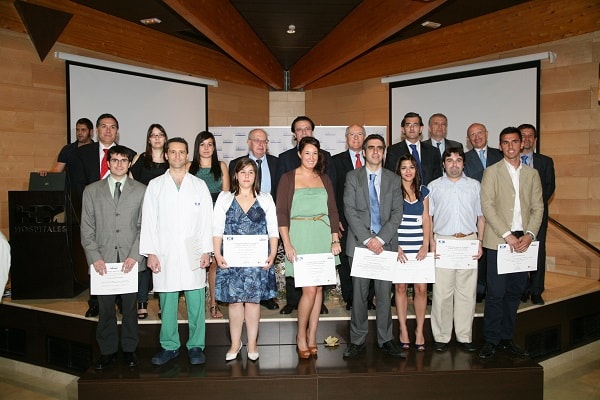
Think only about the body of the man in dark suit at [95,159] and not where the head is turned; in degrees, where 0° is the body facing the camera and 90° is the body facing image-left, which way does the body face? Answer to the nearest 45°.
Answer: approximately 0°

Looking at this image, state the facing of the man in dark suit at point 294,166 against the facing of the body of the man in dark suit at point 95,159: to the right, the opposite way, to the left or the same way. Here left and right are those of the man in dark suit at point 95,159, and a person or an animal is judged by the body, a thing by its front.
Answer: the same way

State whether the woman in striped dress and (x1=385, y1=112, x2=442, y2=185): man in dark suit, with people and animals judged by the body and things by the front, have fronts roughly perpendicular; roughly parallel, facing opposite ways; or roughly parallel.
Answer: roughly parallel

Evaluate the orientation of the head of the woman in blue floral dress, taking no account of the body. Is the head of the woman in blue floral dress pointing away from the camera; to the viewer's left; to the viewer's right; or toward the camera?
toward the camera

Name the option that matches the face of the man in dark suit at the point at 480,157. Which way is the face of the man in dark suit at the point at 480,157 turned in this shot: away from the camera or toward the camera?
toward the camera

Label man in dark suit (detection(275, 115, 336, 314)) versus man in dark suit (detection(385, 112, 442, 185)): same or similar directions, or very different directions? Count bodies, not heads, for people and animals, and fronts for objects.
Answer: same or similar directions

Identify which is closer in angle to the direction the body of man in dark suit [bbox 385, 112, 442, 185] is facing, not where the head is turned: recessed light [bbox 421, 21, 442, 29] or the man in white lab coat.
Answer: the man in white lab coat

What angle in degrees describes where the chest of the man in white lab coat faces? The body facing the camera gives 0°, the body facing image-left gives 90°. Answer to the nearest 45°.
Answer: approximately 0°

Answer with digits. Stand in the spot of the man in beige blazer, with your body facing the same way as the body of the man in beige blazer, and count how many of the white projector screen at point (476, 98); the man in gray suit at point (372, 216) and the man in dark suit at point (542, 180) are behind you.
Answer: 2

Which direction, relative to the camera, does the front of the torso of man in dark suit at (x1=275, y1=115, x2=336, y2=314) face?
toward the camera

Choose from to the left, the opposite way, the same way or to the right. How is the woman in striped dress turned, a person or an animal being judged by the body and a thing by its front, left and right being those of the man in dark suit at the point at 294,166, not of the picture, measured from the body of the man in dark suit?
the same way

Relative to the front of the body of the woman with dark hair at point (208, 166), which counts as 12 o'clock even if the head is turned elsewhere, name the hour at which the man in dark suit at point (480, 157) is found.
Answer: The man in dark suit is roughly at 9 o'clock from the woman with dark hair.

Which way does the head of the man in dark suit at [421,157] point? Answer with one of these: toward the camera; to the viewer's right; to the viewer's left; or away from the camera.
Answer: toward the camera

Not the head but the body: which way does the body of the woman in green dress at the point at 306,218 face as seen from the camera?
toward the camera

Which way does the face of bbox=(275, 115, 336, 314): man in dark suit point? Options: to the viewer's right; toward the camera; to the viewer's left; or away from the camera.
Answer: toward the camera

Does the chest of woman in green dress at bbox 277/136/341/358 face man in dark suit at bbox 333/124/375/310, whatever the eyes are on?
no

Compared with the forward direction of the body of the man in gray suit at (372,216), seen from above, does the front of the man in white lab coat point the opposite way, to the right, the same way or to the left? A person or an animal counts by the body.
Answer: the same way

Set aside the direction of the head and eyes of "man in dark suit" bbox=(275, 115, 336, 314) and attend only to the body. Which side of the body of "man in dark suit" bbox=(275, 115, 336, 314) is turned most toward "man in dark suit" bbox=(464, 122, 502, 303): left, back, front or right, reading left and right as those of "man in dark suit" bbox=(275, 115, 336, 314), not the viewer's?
left

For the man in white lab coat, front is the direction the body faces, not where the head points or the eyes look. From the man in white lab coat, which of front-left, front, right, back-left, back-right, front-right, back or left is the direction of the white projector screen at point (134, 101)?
back

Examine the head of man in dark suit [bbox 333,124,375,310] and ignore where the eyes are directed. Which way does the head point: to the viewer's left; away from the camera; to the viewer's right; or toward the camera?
toward the camera

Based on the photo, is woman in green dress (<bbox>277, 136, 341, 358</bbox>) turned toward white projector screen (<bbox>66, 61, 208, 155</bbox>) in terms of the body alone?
no

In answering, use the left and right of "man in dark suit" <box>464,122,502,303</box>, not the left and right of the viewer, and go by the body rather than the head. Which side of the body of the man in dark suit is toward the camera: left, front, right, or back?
front
